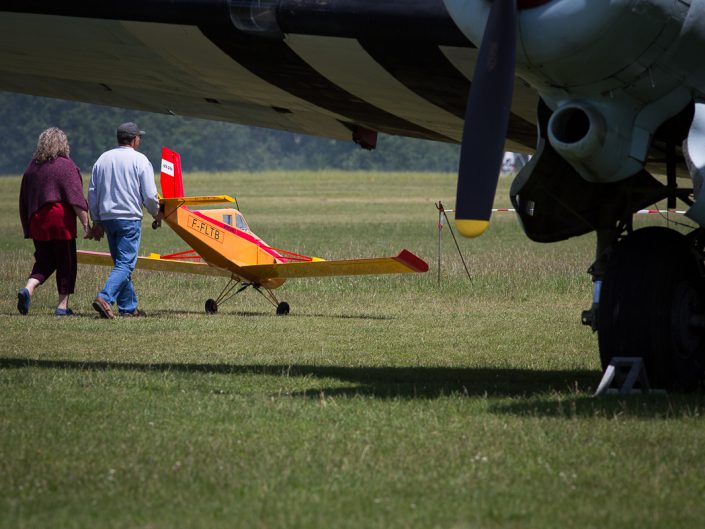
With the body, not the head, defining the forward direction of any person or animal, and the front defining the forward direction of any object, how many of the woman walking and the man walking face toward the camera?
0

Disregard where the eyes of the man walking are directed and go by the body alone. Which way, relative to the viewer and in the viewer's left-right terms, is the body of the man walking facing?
facing away from the viewer and to the right of the viewer

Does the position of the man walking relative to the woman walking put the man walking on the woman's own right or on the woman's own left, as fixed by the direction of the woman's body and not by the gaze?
on the woman's own right

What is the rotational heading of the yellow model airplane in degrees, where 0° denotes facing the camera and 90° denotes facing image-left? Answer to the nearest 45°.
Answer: approximately 225°

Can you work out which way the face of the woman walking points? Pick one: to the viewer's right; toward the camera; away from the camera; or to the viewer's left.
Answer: away from the camera

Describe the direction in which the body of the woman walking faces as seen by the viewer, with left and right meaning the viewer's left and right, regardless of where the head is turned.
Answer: facing away from the viewer and to the right of the viewer

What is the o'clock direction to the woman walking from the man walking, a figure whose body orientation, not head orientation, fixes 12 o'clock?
The woman walking is roughly at 8 o'clock from the man walking.
